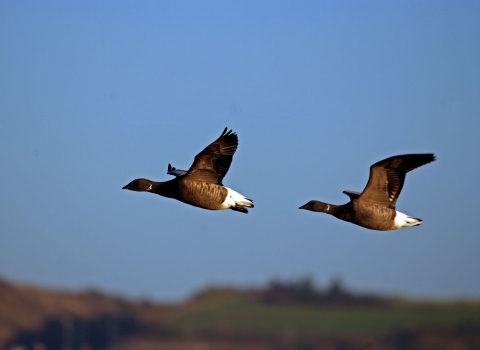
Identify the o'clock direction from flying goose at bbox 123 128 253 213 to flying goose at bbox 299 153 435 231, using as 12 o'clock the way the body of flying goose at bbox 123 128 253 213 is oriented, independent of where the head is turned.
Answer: flying goose at bbox 299 153 435 231 is roughly at 6 o'clock from flying goose at bbox 123 128 253 213.

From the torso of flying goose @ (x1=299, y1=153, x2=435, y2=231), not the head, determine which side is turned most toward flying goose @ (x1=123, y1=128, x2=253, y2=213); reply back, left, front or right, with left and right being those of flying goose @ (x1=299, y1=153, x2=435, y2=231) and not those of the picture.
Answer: front

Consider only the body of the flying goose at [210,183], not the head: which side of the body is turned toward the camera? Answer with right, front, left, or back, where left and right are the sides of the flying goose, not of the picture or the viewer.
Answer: left

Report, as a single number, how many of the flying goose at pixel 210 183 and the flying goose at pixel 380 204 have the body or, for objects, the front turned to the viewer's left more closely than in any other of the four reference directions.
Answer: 2

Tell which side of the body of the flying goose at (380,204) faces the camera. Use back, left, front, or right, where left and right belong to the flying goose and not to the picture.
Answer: left

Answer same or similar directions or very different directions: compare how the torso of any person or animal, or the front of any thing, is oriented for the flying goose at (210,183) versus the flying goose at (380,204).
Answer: same or similar directions
